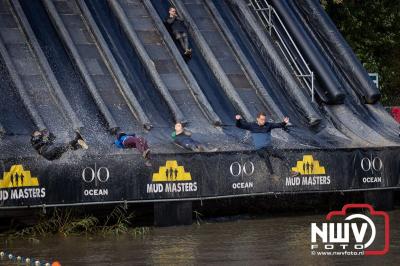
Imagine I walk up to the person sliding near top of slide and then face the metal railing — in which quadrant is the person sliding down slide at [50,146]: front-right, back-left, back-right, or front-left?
back-right

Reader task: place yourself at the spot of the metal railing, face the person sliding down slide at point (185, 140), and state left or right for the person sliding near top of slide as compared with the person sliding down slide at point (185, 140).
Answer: right

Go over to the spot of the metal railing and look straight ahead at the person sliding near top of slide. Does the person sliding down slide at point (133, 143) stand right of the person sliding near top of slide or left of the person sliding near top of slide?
left

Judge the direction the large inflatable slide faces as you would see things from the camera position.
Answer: facing the viewer and to the right of the viewer
